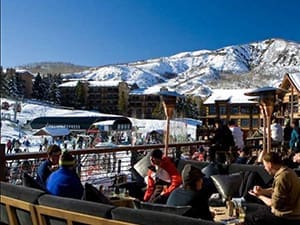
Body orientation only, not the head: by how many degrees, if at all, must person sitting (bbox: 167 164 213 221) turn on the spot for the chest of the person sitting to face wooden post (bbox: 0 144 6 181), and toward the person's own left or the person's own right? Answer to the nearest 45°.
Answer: approximately 90° to the person's own left

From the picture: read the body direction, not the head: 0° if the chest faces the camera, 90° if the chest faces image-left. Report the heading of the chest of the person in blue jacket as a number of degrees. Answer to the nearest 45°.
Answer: approximately 180°

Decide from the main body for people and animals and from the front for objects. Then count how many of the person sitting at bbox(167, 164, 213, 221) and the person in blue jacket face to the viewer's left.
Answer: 0

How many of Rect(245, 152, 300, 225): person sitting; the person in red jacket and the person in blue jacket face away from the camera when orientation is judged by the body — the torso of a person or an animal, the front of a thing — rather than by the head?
1

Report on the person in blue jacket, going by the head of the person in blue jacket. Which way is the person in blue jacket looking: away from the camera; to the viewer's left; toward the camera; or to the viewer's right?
away from the camera

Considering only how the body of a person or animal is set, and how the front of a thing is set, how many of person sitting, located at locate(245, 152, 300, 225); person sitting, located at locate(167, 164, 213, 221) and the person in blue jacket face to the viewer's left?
1

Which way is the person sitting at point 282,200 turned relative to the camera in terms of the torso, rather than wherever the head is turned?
to the viewer's left

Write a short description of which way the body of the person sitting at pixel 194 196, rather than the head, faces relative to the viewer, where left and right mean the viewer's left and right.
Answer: facing away from the viewer and to the right of the viewer

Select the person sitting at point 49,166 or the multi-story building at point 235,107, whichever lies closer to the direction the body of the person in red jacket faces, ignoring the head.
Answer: the person sitting

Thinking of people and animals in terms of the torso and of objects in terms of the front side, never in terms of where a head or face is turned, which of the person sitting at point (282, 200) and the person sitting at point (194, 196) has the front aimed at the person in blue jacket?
the person sitting at point (282, 200)

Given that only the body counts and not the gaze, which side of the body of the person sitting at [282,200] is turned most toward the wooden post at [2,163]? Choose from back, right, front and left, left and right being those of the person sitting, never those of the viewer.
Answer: front

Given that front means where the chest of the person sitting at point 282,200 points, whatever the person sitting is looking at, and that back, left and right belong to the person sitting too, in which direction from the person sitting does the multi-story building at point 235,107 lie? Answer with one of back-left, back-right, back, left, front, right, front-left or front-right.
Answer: right

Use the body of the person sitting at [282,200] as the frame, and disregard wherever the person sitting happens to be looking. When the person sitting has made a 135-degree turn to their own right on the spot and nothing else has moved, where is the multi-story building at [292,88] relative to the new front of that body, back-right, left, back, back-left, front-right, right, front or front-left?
front-left

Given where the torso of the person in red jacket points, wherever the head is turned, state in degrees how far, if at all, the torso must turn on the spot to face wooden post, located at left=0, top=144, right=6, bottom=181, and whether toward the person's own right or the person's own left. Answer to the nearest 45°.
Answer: approximately 45° to the person's own right

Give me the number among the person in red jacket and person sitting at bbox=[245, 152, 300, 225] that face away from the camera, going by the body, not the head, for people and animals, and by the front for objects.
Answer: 0

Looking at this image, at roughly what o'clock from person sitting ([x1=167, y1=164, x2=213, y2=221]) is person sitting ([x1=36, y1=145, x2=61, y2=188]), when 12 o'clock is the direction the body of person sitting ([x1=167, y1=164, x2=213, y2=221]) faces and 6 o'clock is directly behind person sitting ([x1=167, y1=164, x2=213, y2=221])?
person sitting ([x1=36, y1=145, x2=61, y2=188]) is roughly at 9 o'clock from person sitting ([x1=167, y1=164, x2=213, y2=221]).

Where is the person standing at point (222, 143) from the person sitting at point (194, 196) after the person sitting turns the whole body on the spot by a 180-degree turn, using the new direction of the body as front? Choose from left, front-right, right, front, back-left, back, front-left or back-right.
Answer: back-right
